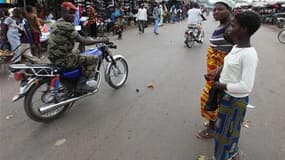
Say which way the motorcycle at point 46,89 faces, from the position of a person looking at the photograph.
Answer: facing away from the viewer and to the right of the viewer

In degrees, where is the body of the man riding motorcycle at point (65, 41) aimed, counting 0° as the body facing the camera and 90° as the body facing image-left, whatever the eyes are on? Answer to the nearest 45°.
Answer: approximately 270°

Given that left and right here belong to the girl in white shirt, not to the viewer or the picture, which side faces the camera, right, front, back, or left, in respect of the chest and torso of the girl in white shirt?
left

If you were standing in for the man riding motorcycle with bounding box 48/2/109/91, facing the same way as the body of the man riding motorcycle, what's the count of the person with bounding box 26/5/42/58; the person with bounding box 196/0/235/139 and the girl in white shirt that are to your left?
1

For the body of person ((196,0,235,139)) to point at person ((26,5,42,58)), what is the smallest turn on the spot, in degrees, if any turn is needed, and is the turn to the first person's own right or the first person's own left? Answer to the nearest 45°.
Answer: approximately 45° to the first person's own right

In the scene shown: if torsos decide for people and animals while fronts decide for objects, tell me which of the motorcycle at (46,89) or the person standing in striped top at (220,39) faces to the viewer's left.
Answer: the person standing in striped top

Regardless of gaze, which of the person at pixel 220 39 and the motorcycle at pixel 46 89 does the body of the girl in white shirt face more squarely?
the motorcycle

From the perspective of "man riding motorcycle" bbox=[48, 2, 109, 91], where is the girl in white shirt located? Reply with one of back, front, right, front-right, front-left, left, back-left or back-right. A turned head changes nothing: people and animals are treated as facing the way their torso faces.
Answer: front-right

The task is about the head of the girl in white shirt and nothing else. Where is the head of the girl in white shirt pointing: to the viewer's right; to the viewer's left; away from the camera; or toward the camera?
to the viewer's left

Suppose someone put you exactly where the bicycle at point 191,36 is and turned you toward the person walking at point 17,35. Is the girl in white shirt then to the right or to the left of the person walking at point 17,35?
left

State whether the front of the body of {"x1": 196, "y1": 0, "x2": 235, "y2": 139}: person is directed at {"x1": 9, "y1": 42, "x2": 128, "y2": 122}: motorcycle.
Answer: yes

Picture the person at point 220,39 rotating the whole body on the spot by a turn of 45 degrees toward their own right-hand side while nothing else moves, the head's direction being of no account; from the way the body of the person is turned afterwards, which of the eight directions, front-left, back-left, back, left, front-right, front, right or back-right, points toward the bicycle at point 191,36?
front-right
